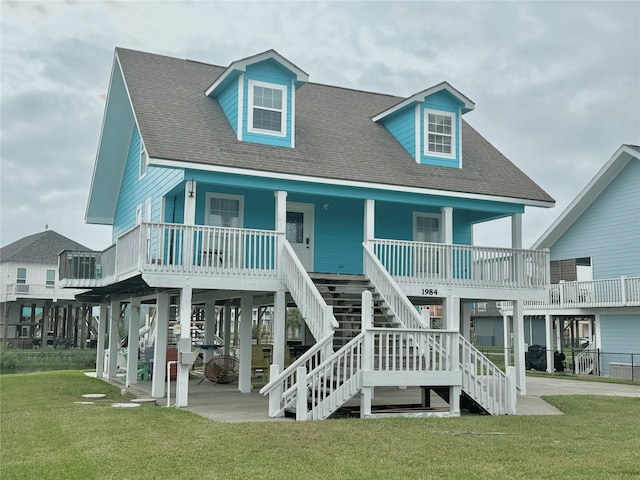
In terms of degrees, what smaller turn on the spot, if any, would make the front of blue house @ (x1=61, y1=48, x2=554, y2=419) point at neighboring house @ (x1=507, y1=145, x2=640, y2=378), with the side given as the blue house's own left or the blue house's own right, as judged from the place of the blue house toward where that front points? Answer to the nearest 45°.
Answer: approximately 90° to the blue house's own left

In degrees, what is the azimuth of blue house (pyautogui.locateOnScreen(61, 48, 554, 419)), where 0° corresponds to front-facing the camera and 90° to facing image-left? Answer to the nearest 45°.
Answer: approximately 315°
